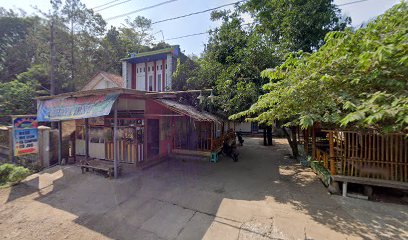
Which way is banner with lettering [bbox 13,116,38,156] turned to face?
toward the camera

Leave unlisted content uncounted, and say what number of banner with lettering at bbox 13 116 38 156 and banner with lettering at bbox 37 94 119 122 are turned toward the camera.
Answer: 2

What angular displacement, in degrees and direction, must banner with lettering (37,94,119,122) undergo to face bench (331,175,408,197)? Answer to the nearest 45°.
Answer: approximately 45° to its left

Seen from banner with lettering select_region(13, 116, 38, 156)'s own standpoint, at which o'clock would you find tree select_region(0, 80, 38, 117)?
The tree is roughly at 6 o'clock from the banner with lettering.

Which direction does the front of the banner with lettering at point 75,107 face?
toward the camera

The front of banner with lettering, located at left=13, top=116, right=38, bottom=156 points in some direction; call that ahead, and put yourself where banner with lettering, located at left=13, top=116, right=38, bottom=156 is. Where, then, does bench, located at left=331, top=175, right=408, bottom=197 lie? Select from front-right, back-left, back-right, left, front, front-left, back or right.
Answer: front-left

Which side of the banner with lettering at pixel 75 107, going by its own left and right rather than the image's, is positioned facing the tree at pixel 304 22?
left
